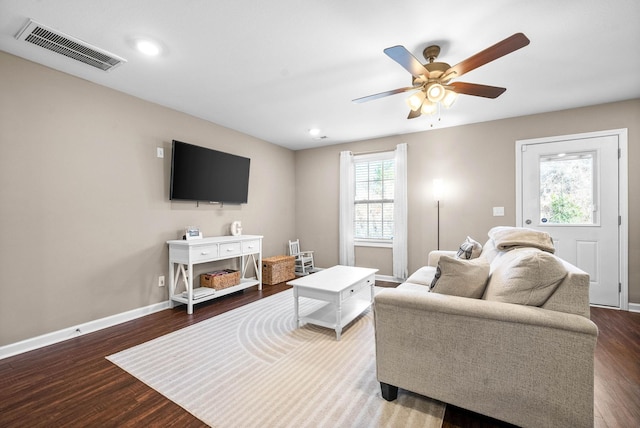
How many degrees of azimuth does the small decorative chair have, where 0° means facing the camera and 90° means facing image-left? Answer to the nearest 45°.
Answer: approximately 315°

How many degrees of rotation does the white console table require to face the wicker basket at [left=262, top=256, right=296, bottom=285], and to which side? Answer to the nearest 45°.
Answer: approximately 90° to its left

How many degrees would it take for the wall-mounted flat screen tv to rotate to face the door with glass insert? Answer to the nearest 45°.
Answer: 0° — it already faces it

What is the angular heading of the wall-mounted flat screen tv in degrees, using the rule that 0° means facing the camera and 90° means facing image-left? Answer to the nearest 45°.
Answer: approximately 315°

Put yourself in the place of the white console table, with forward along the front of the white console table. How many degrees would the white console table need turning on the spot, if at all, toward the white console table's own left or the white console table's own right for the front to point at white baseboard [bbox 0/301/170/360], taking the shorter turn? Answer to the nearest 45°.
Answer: approximately 135° to the white console table's own right

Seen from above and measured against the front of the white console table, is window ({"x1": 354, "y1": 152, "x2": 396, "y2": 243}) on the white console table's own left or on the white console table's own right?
on the white console table's own left

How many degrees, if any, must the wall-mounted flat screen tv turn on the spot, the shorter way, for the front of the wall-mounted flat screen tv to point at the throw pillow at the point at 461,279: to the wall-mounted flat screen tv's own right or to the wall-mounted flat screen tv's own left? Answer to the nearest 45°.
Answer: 0° — it already faces it

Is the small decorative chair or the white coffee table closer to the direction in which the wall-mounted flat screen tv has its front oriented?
the white coffee table

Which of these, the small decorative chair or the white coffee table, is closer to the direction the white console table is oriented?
the white coffee table

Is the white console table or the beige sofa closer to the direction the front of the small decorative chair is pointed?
the beige sofa
